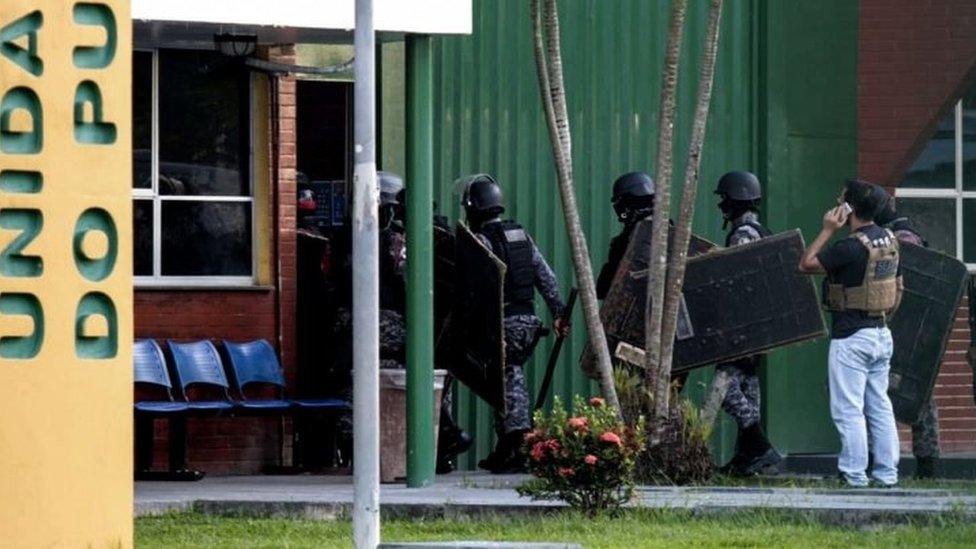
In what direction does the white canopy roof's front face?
toward the camera

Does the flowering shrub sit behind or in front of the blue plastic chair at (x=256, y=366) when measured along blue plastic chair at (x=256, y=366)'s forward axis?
in front

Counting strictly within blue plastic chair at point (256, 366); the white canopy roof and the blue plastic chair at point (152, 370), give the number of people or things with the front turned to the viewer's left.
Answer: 0

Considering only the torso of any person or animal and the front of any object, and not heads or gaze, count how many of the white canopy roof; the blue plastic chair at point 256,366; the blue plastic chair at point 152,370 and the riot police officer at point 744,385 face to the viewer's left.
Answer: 1

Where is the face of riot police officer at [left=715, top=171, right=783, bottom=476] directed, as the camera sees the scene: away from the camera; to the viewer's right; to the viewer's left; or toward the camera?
to the viewer's left

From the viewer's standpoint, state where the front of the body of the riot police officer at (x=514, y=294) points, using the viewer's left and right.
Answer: facing away from the viewer and to the left of the viewer

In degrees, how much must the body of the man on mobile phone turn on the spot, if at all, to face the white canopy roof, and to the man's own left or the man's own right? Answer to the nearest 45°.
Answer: approximately 90° to the man's own left

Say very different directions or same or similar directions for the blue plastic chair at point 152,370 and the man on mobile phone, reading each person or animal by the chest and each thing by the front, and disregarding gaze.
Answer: very different directions

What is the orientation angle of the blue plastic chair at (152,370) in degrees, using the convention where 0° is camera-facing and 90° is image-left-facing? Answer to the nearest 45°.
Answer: approximately 315°

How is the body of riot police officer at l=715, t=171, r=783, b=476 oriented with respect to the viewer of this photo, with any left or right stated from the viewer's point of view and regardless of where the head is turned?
facing to the left of the viewer

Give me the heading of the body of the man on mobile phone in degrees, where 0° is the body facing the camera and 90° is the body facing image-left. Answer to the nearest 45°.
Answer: approximately 135°
